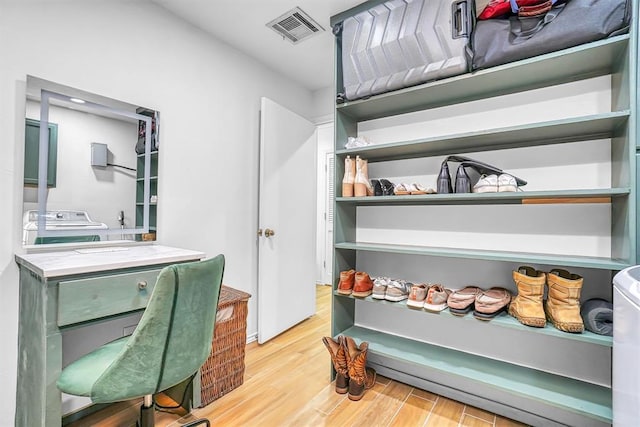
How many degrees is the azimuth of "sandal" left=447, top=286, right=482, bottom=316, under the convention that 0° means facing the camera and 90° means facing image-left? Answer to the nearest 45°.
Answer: approximately 45°

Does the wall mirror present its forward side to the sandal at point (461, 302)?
yes

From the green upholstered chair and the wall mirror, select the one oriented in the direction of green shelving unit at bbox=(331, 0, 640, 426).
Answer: the wall mirror

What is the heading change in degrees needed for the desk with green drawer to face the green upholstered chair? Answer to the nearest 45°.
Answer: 0° — it already faces it

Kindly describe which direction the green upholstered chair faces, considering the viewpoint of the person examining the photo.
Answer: facing away from the viewer and to the left of the viewer

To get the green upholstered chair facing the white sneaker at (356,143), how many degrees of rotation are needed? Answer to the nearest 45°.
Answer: approximately 135° to its right

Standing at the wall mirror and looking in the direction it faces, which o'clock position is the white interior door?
The white interior door is roughly at 10 o'clock from the wall mirror.

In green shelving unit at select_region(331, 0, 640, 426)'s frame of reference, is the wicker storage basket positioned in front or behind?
in front

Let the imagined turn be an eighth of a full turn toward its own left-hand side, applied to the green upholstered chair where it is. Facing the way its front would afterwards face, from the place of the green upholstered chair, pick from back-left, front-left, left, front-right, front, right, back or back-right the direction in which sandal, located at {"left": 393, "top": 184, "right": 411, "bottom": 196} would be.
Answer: back

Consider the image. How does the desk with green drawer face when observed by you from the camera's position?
facing the viewer and to the right of the viewer
